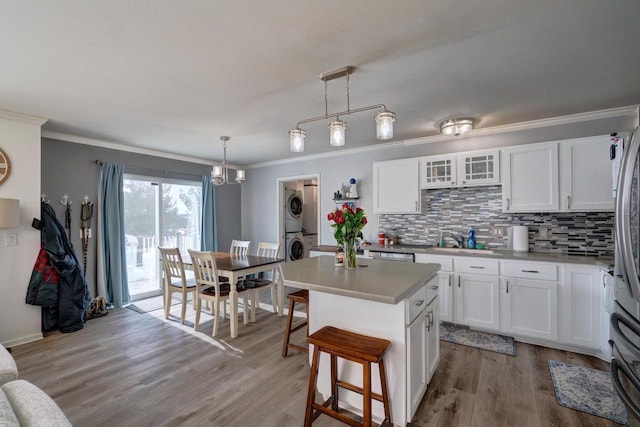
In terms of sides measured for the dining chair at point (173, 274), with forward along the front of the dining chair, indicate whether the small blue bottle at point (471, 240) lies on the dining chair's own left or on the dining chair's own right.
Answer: on the dining chair's own right

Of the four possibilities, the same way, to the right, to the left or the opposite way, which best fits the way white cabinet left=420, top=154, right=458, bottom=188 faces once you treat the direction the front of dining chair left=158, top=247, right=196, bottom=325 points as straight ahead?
the opposite way

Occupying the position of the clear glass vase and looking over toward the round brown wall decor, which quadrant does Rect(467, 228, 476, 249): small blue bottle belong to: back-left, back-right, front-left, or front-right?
back-right

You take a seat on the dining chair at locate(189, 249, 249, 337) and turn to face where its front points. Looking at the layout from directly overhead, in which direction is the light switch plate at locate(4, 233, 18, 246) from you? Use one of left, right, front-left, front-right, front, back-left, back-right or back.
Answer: back-left

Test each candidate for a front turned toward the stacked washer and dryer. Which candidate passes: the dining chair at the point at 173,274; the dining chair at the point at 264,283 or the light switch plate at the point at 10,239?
the dining chair at the point at 173,274

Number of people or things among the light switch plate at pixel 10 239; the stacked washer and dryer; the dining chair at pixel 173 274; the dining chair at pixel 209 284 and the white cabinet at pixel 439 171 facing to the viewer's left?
0

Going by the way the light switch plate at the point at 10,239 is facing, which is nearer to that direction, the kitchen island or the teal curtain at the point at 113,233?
the kitchen island

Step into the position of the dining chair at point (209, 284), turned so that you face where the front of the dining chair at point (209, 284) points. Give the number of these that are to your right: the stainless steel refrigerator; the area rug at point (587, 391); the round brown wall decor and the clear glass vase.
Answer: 3

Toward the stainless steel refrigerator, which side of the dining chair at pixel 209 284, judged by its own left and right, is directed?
right

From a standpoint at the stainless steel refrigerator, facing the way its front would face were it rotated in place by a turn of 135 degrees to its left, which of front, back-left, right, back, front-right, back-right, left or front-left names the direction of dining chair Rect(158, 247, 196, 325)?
back-right

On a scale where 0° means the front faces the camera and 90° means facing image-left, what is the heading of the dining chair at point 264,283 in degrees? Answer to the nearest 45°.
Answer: approximately 45°

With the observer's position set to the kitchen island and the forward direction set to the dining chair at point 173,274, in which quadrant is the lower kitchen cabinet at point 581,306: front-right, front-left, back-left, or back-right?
back-right

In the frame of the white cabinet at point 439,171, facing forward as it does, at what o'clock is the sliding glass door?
The sliding glass door is roughly at 3 o'clock from the white cabinet.

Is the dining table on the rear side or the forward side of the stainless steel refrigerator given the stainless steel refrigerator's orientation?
on the forward side

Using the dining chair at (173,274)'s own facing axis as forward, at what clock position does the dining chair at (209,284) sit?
the dining chair at (209,284) is roughly at 3 o'clock from the dining chair at (173,274).

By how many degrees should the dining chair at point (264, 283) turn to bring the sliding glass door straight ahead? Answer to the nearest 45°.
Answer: approximately 90° to its right

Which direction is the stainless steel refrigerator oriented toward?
to the viewer's left

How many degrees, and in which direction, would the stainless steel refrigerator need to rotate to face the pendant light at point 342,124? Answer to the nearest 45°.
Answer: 0° — it already faces it
